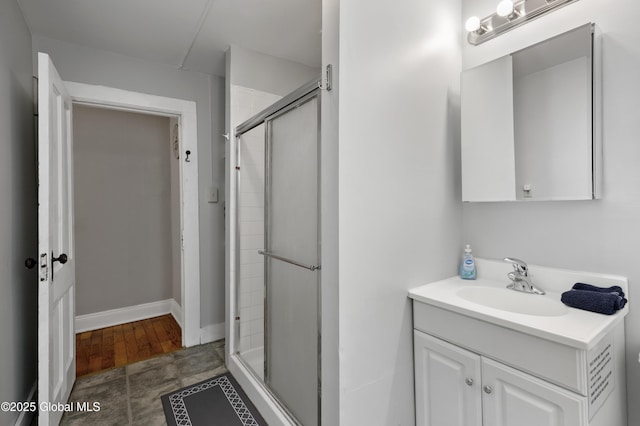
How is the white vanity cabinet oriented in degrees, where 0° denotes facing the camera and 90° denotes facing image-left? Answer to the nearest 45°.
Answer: approximately 45°

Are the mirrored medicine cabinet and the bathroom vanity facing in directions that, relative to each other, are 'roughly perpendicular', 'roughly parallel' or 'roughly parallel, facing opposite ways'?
roughly parallel

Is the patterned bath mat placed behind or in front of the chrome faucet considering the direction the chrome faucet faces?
in front

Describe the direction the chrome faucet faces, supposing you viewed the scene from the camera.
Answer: facing the viewer and to the left of the viewer

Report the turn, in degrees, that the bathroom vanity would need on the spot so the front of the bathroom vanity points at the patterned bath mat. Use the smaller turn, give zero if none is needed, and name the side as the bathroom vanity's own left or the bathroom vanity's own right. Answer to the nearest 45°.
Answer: approximately 45° to the bathroom vanity's own right

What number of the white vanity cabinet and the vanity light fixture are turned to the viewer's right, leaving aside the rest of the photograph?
0

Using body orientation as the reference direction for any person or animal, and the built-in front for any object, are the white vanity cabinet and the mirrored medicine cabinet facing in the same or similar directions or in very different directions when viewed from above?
same or similar directions

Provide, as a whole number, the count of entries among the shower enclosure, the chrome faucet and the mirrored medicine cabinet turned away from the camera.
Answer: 0

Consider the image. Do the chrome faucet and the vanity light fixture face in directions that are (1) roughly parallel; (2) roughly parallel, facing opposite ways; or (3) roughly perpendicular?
roughly parallel
